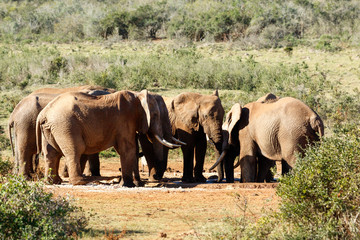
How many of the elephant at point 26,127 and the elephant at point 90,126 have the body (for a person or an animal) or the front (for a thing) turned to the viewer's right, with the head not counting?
2

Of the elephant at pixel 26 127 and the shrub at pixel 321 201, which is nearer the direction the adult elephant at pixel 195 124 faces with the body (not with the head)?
the shrub

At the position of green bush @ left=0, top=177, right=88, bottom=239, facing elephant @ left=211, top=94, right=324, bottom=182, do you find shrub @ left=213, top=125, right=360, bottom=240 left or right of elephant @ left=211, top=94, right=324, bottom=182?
right

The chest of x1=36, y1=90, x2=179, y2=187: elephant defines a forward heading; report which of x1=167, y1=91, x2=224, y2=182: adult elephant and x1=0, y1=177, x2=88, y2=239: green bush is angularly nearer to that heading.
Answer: the adult elephant

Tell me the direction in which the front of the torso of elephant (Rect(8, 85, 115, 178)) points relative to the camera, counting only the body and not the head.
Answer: to the viewer's right

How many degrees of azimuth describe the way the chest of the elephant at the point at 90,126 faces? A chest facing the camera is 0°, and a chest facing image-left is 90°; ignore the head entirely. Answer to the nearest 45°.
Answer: approximately 270°

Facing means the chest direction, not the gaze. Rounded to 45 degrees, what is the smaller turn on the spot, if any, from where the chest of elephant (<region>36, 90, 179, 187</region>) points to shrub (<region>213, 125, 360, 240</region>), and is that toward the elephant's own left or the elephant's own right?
approximately 45° to the elephant's own right

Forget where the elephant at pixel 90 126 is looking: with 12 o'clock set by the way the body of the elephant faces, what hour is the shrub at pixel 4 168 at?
The shrub is roughly at 7 o'clock from the elephant.

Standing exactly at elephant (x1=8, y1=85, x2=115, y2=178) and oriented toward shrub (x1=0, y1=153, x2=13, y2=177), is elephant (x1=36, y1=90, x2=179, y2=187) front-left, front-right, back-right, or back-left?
back-left
